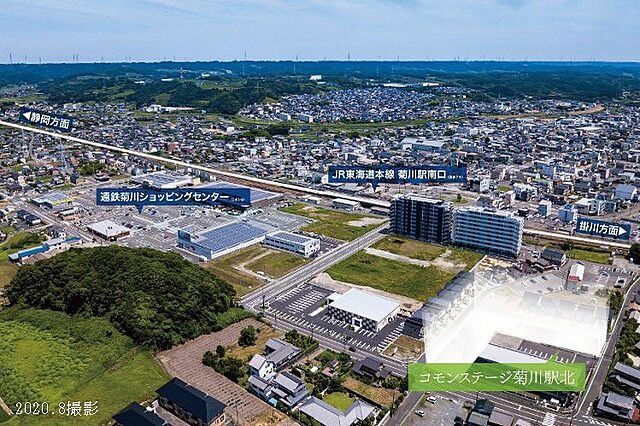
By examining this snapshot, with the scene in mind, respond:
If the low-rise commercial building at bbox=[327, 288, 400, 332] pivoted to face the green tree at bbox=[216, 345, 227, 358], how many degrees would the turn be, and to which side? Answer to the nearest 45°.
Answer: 0° — it already faces it

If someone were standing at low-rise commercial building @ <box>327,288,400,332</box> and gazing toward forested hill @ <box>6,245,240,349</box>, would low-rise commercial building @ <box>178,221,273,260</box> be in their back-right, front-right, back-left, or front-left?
front-right

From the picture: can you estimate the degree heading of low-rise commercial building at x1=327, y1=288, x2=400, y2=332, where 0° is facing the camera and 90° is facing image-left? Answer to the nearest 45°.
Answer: approximately 45°

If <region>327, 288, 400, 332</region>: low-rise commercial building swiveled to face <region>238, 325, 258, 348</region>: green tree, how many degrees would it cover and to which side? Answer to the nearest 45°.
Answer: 0° — it already faces it

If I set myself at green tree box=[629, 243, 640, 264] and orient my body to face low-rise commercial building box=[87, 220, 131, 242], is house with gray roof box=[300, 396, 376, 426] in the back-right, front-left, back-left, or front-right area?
front-left

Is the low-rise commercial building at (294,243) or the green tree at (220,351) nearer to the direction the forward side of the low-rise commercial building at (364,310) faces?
the green tree

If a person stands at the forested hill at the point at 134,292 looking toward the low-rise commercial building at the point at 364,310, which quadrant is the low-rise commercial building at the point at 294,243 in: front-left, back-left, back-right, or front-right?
front-left

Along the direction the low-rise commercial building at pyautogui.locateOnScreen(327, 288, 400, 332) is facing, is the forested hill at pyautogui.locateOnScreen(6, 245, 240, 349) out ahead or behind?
ahead

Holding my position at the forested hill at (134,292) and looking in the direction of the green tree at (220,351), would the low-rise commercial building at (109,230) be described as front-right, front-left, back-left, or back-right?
back-left

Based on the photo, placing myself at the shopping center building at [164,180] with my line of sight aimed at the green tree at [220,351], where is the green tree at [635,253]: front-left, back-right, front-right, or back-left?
front-left

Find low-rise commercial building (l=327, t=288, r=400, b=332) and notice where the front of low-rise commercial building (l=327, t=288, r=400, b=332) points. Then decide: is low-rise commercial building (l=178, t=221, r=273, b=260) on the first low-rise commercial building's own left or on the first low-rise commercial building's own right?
on the first low-rise commercial building's own right

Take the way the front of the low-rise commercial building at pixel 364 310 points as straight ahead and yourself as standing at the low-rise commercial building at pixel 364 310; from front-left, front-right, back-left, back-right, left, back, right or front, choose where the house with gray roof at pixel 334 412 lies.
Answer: front-left

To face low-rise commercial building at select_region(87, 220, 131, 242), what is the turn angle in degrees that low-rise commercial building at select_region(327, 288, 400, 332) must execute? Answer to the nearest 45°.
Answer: approximately 90° to its right
